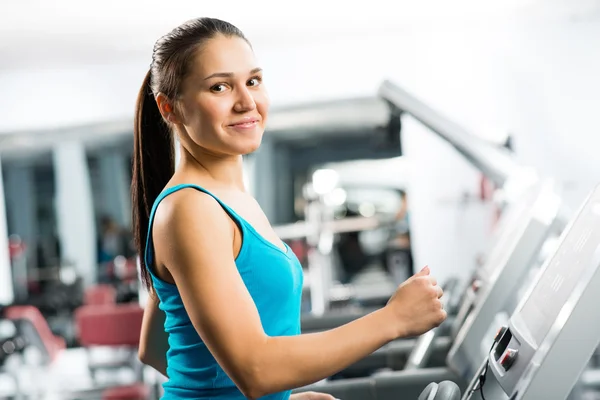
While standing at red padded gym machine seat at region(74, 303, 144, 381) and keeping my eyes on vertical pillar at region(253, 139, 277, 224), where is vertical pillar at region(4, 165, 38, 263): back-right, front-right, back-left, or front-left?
front-left

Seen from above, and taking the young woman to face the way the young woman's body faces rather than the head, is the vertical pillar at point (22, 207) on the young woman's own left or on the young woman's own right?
on the young woman's own left

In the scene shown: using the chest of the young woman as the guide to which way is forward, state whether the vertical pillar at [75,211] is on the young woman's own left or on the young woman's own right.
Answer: on the young woman's own left

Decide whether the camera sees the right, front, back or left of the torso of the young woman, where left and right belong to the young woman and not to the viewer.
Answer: right

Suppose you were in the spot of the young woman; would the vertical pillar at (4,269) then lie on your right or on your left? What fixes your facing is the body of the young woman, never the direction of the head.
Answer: on your left

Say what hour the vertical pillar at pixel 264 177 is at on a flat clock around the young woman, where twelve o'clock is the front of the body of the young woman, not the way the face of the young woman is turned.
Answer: The vertical pillar is roughly at 9 o'clock from the young woman.
